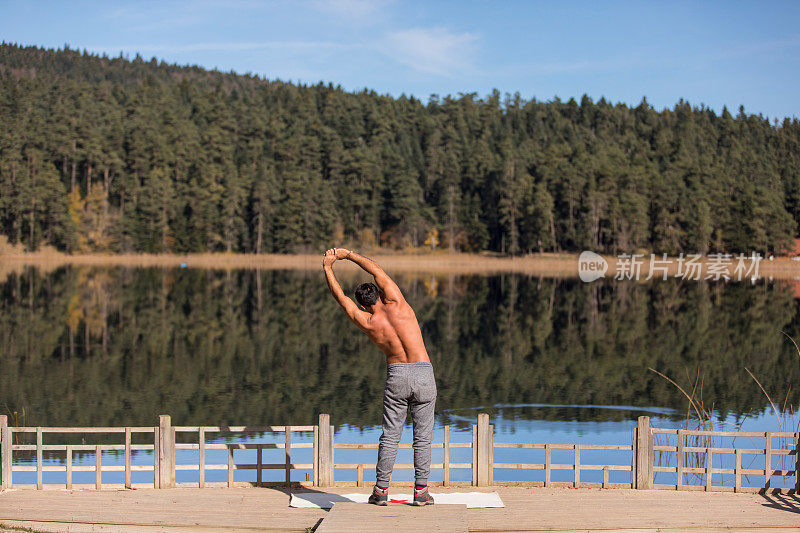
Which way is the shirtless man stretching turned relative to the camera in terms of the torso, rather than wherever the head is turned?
away from the camera

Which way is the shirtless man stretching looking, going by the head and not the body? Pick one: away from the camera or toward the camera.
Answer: away from the camera
